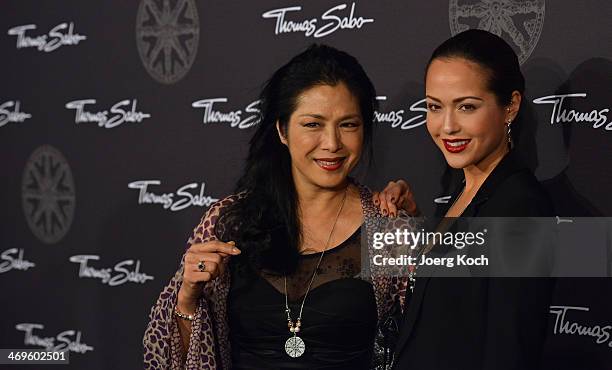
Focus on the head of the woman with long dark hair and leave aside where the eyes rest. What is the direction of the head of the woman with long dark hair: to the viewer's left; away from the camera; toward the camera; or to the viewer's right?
toward the camera

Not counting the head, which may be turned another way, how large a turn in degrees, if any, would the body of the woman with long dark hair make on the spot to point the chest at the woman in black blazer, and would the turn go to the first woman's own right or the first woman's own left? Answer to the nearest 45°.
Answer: approximately 45° to the first woman's own left

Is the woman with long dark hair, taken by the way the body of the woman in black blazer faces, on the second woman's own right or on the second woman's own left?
on the second woman's own right

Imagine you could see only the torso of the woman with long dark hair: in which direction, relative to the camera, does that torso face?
toward the camera

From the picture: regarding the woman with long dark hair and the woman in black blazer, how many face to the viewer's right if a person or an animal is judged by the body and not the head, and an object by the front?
0

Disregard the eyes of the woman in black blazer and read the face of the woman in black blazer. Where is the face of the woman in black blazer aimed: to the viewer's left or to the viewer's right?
to the viewer's left

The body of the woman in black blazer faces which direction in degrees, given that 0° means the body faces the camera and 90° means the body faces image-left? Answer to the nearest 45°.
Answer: approximately 45°
